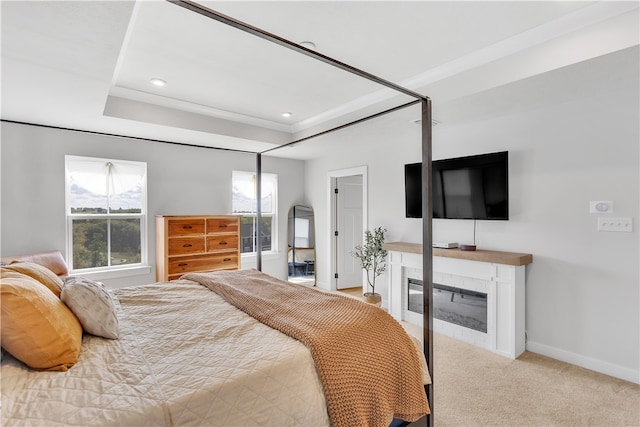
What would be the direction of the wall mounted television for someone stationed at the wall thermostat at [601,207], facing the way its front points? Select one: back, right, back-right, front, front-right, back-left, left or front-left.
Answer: right

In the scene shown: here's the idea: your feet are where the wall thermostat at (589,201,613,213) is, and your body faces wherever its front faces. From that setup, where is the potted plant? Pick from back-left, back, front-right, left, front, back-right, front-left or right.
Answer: right

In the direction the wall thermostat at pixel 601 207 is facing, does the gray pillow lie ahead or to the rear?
ahead

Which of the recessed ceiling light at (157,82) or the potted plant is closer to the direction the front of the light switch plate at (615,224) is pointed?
the recessed ceiling light

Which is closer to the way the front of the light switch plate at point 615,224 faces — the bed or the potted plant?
the bed

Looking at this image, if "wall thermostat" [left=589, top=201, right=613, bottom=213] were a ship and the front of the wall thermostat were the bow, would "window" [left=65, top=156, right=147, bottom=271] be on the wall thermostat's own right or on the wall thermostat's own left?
on the wall thermostat's own right
